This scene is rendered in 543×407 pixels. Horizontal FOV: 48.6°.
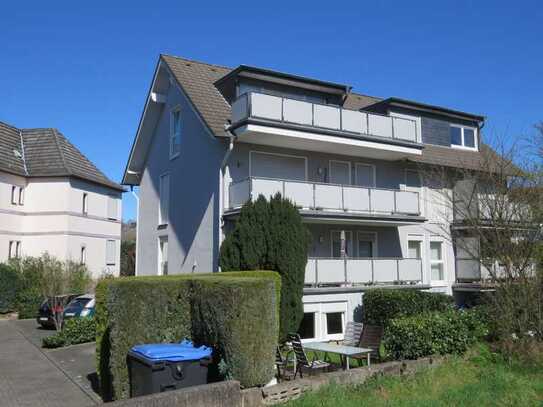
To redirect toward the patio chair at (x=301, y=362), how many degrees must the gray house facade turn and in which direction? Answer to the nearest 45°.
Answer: approximately 45° to its right

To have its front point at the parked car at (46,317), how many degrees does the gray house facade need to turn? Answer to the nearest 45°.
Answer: approximately 135° to its right

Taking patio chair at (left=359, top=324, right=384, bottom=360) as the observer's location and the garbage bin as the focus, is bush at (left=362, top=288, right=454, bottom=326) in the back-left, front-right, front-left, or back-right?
back-right

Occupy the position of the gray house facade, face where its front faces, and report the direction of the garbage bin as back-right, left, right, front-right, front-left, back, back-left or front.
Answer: front-right

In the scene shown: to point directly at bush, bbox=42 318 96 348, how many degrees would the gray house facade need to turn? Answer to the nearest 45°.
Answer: approximately 135° to its right

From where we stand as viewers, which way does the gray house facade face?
facing the viewer and to the right of the viewer

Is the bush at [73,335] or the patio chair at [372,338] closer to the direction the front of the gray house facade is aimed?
the patio chair

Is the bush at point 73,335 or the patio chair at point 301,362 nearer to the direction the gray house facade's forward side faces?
the patio chair

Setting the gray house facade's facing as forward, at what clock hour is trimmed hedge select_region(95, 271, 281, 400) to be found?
The trimmed hedge is roughly at 2 o'clock from the gray house facade.

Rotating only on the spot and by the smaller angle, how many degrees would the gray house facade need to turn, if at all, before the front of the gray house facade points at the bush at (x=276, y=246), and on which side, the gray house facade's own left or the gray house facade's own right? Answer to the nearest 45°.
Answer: approximately 45° to the gray house facade's own right
